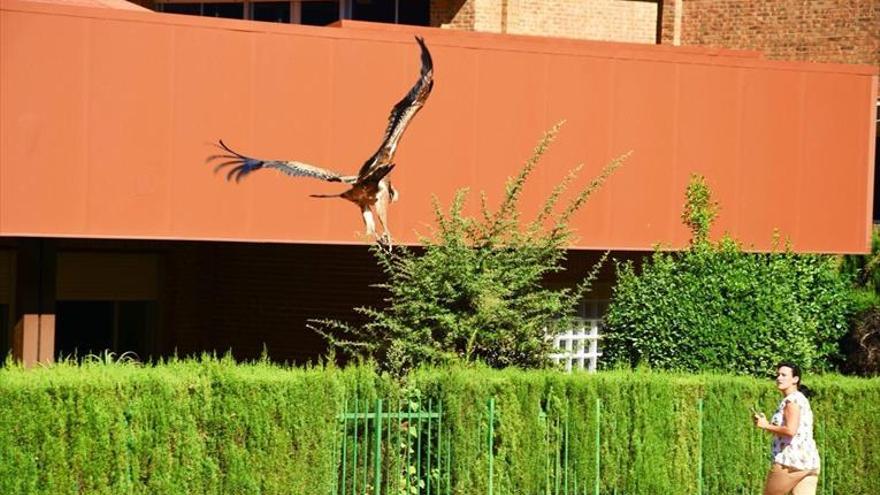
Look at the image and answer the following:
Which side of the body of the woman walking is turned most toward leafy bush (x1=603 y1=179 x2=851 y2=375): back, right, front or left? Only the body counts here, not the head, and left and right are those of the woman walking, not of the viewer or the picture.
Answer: right

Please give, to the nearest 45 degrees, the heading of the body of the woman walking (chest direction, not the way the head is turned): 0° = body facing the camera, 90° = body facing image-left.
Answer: approximately 90°

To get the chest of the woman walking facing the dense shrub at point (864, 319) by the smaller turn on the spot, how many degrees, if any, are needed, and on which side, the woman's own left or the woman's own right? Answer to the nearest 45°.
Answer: approximately 90° to the woman's own right

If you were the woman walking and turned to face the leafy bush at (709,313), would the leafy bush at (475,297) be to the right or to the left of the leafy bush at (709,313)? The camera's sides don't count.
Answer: left

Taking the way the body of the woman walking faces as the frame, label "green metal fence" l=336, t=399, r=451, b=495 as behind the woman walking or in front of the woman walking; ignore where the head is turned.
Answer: in front

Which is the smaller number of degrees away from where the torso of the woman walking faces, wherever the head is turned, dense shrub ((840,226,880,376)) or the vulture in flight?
the vulture in flight

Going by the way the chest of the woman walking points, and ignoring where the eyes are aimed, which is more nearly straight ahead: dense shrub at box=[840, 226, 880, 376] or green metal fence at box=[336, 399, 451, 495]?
the green metal fence
